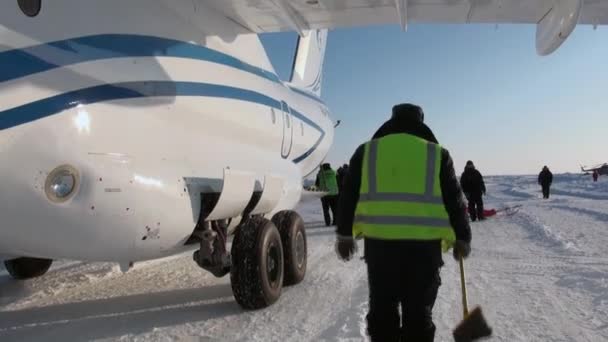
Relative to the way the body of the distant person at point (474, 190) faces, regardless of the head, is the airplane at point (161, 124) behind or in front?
behind

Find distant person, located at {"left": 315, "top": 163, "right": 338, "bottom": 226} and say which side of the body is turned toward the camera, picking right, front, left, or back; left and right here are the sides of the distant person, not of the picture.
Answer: back

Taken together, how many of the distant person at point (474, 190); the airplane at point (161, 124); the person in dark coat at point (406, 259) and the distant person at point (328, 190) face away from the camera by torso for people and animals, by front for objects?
3

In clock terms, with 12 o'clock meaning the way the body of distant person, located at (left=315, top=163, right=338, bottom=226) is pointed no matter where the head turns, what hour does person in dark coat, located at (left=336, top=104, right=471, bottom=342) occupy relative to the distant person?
The person in dark coat is roughly at 6 o'clock from the distant person.

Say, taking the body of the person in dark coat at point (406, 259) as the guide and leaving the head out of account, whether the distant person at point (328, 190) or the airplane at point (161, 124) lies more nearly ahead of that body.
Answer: the distant person

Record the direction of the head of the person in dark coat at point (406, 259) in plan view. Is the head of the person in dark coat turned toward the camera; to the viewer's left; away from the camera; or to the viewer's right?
away from the camera

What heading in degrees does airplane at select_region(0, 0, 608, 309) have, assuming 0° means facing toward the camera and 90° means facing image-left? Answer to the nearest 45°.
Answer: approximately 45°

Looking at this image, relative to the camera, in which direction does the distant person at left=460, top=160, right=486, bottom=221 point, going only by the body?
away from the camera

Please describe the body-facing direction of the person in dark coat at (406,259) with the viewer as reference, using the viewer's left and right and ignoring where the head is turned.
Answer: facing away from the viewer
